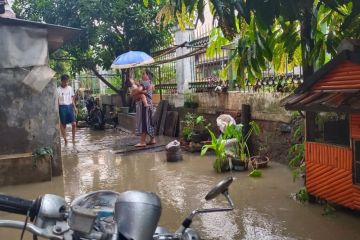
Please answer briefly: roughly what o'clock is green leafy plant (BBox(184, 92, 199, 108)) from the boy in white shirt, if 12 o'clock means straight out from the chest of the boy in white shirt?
The green leafy plant is roughly at 9 o'clock from the boy in white shirt.

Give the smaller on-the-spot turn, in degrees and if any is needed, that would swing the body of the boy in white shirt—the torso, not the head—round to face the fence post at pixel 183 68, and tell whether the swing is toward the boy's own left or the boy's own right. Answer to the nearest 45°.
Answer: approximately 90° to the boy's own left

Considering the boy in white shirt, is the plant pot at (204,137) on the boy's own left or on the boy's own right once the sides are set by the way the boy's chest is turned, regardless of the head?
on the boy's own left

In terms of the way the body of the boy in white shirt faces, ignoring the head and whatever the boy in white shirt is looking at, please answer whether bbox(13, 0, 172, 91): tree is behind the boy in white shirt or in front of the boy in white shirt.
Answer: behind

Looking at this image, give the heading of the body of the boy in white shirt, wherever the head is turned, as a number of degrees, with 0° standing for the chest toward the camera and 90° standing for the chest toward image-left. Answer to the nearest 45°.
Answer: approximately 0°

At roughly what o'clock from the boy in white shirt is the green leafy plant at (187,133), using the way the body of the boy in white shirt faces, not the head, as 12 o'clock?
The green leafy plant is roughly at 10 o'clock from the boy in white shirt.

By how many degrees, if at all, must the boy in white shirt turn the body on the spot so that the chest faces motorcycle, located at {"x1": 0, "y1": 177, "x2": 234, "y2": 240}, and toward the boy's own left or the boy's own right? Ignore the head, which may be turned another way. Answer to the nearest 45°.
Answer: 0° — they already face it

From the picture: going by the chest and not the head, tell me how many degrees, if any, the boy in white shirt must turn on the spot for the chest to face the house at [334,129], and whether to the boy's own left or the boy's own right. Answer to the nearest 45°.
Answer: approximately 45° to the boy's own left

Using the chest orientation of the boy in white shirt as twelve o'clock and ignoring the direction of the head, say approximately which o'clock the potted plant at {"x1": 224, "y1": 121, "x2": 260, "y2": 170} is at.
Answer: The potted plant is roughly at 11 o'clock from the boy in white shirt.

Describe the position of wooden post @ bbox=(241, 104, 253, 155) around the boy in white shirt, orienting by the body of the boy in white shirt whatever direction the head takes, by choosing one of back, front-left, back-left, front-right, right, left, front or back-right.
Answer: front-left
